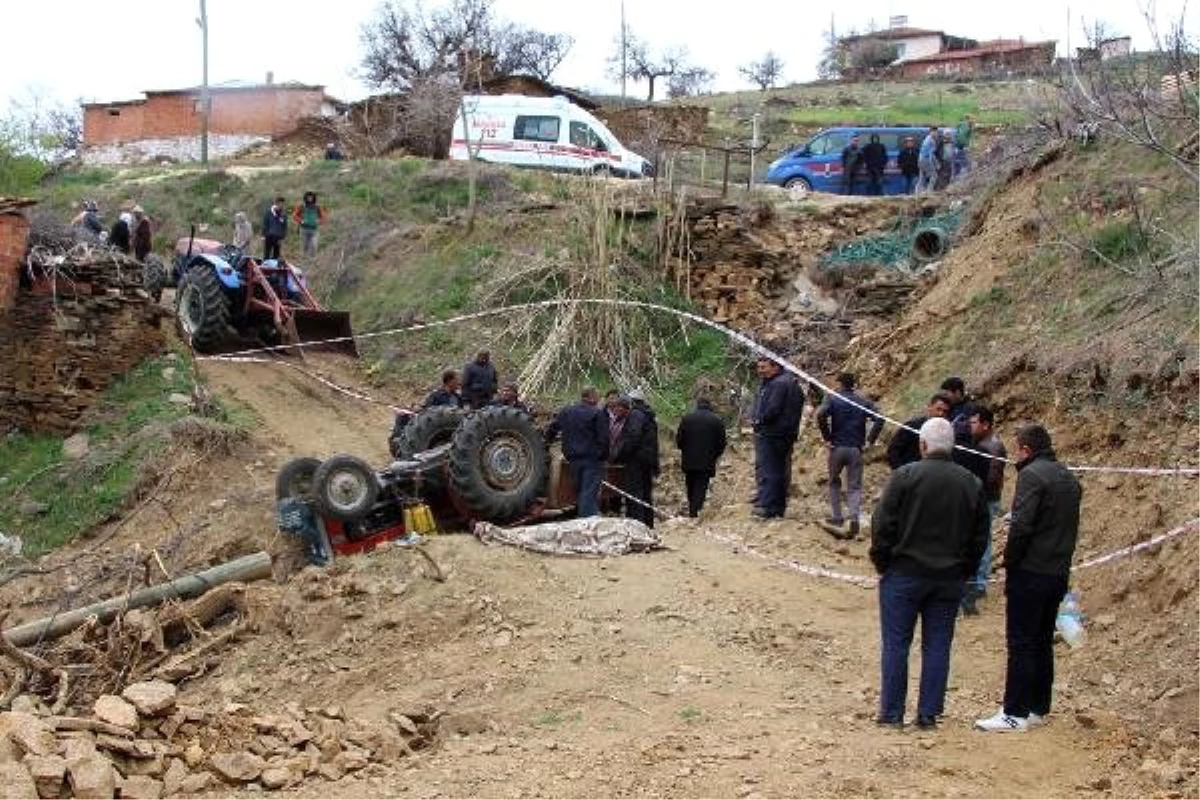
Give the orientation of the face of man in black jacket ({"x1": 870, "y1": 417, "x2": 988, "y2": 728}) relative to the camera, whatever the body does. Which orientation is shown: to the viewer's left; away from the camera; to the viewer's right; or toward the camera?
away from the camera

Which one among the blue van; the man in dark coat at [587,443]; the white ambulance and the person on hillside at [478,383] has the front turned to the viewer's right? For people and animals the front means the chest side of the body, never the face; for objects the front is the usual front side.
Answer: the white ambulance

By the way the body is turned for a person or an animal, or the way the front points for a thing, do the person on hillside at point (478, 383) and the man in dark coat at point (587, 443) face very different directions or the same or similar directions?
very different directions

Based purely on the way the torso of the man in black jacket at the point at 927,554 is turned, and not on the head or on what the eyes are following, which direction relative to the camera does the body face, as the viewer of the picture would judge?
away from the camera

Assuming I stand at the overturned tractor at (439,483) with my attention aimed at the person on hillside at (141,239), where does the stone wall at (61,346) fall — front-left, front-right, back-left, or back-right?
front-left

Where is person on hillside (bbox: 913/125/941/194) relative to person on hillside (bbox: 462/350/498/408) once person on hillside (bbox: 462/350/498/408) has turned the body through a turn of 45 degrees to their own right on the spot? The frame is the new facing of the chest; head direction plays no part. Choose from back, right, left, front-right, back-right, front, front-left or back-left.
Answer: back

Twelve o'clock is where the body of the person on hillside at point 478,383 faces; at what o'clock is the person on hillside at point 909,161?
the person on hillside at point 909,161 is roughly at 7 o'clock from the person on hillside at point 478,383.

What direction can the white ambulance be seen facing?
to the viewer's right

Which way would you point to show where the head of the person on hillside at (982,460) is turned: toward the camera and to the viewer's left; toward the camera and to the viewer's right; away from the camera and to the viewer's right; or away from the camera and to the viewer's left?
toward the camera and to the viewer's left

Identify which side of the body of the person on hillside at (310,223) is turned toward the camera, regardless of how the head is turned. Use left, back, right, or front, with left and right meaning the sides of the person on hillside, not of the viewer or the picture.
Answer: front

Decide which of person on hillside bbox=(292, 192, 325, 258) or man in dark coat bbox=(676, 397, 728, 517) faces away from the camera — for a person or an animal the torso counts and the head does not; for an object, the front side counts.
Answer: the man in dark coat

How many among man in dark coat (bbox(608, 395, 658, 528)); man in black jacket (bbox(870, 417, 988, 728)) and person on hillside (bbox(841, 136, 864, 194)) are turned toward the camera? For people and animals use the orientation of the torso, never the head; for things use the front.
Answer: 1

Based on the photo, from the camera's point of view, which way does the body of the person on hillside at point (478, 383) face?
toward the camera

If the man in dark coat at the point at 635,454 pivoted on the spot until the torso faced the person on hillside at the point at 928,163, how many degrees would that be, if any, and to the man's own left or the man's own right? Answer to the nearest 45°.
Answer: approximately 90° to the man's own right

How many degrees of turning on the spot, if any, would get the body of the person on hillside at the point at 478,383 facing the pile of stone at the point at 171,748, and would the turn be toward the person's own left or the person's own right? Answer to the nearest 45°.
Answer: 0° — they already face it

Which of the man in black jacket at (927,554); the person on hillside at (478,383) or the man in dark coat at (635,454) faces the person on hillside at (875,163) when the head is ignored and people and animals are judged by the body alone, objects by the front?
the man in black jacket

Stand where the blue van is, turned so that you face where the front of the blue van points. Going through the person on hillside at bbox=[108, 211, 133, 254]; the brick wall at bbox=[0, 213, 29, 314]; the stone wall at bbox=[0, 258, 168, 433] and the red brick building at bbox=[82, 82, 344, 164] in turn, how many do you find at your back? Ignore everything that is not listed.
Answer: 0

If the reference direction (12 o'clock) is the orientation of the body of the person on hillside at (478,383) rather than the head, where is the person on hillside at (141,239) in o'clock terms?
the person on hillside at (141,239) is roughly at 5 o'clock from the person on hillside at (478,383).
